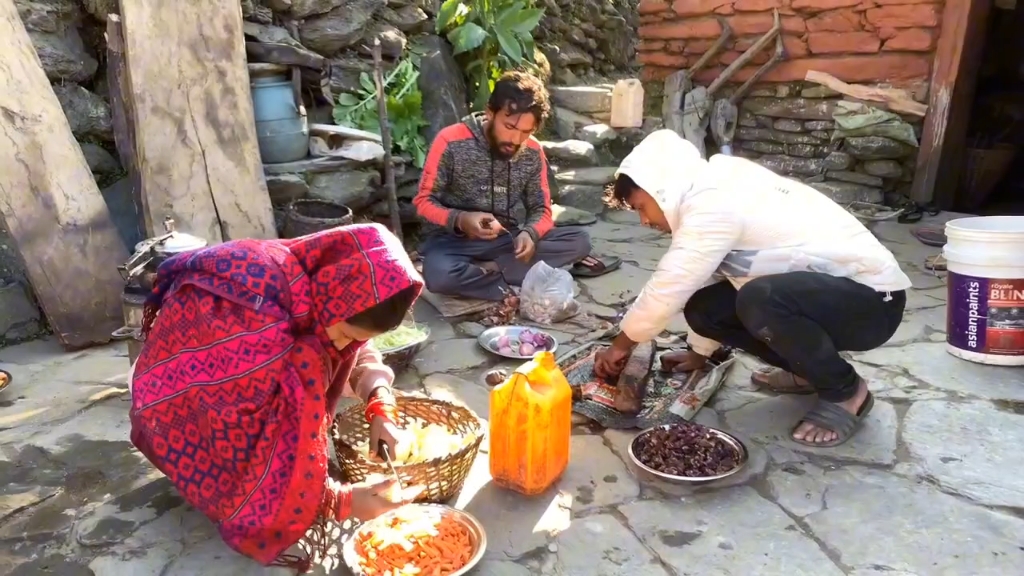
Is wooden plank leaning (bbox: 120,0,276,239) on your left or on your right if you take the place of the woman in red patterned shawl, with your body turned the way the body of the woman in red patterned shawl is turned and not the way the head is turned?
on your left

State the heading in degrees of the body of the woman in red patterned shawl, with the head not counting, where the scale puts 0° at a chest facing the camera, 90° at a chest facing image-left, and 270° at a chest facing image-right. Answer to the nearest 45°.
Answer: approximately 270°

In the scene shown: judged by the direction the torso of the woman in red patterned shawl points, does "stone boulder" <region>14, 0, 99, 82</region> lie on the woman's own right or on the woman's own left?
on the woman's own left

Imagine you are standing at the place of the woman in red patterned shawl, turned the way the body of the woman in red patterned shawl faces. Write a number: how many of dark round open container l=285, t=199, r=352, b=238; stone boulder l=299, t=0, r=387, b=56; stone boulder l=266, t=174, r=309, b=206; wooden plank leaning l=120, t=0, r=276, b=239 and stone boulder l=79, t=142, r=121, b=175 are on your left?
5

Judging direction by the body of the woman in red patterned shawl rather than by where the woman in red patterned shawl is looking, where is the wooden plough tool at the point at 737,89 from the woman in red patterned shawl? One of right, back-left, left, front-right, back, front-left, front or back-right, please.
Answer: front-left

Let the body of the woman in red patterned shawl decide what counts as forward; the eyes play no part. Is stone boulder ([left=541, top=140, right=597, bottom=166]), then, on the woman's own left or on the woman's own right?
on the woman's own left

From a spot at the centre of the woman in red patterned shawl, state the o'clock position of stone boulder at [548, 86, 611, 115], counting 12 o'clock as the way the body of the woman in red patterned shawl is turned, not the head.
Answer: The stone boulder is roughly at 10 o'clock from the woman in red patterned shawl.

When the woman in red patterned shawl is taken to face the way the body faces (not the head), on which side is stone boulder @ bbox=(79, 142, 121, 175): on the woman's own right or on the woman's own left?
on the woman's own left

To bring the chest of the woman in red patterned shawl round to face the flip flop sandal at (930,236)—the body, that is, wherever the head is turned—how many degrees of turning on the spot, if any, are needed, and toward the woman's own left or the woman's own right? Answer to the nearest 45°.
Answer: approximately 45° to the woman's own left
